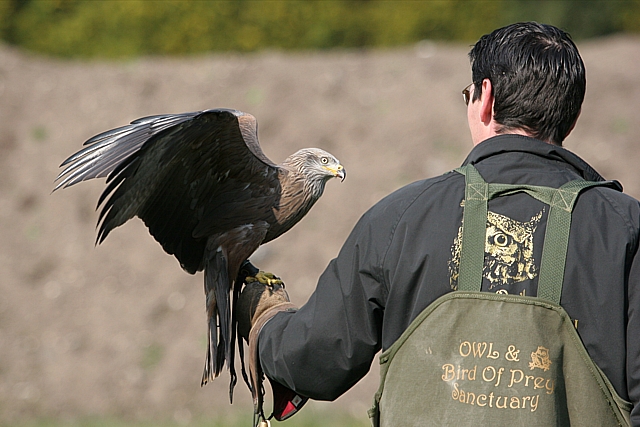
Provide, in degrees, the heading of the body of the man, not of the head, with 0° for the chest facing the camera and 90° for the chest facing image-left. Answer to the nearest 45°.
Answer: approximately 180°

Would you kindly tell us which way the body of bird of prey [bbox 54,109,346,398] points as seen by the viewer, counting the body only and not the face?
to the viewer's right

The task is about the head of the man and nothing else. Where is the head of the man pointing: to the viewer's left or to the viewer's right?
to the viewer's left
